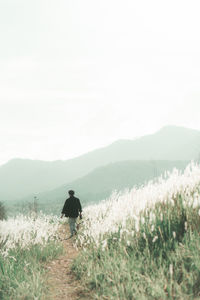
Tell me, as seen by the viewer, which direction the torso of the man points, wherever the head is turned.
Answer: away from the camera
